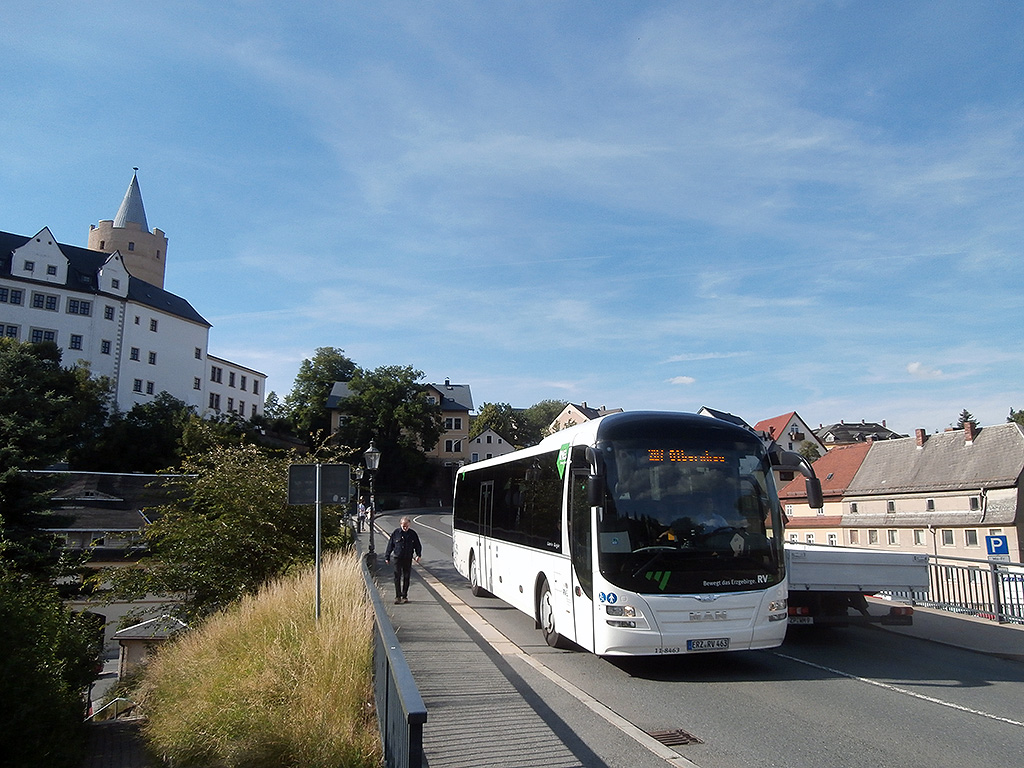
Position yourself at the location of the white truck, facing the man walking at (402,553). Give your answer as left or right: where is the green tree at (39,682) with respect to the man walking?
left

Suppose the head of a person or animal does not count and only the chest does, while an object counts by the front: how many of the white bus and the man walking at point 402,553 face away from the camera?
0

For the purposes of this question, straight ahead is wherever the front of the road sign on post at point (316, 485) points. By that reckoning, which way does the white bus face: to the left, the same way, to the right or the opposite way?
the opposite way

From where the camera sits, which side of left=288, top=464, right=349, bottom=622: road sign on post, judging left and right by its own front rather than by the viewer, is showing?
back

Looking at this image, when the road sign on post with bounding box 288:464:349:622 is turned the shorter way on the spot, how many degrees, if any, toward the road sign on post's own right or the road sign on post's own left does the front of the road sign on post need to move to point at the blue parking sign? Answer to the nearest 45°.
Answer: approximately 90° to the road sign on post's own right

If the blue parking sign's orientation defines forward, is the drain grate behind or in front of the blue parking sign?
in front

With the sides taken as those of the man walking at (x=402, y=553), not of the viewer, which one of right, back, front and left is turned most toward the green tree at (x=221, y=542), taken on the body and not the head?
right

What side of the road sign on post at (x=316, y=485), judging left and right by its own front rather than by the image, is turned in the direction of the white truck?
right

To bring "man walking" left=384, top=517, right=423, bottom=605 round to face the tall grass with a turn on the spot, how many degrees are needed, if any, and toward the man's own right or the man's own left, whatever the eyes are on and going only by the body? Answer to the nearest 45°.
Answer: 0° — they already face it

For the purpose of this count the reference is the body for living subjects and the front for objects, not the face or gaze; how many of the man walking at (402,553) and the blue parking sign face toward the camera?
2

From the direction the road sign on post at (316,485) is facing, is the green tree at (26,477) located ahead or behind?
ahead

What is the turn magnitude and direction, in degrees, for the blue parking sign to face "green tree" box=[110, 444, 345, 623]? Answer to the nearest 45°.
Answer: approximately 45° to its right

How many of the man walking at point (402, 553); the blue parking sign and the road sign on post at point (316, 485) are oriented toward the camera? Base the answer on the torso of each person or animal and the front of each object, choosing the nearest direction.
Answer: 2

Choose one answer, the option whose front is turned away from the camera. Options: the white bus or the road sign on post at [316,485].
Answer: the road sign on post
